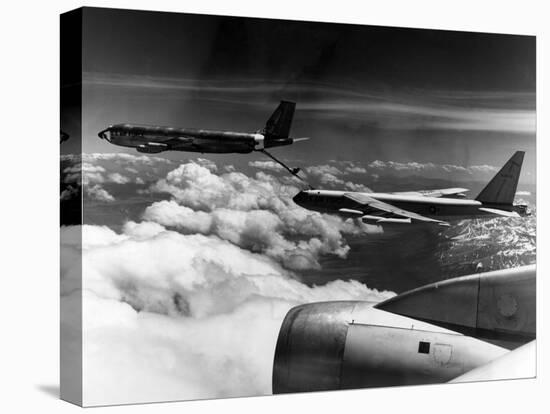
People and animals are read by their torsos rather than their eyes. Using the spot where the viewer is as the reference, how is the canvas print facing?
facing the viewer and to the right of the viewer
